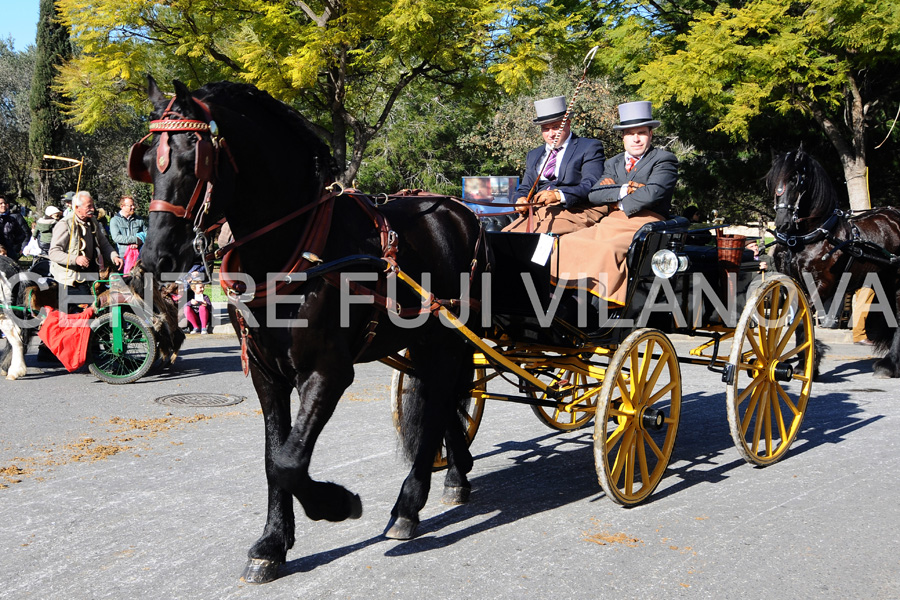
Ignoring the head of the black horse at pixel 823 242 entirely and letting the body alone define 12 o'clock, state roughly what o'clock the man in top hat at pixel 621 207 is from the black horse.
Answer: The man in top hat is roughly at 11 o'clock from the black horse.

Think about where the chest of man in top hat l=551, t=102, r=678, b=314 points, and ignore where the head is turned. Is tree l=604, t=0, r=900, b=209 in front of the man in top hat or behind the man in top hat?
behind

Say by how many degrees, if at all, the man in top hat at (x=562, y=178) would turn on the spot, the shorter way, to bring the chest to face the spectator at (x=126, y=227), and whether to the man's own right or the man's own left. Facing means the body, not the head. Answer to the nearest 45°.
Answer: approximately 90° to the man's own right

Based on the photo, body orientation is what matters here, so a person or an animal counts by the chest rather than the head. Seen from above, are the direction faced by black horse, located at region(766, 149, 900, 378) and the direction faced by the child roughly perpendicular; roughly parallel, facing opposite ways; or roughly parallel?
roughly perpendicular

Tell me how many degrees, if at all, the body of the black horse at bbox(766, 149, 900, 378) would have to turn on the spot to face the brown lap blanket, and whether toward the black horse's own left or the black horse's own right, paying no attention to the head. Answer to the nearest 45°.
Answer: approximately 45° to the black horse's own left
